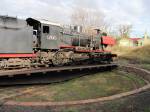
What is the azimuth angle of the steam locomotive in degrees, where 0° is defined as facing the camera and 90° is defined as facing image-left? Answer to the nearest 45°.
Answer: approximately 225°
